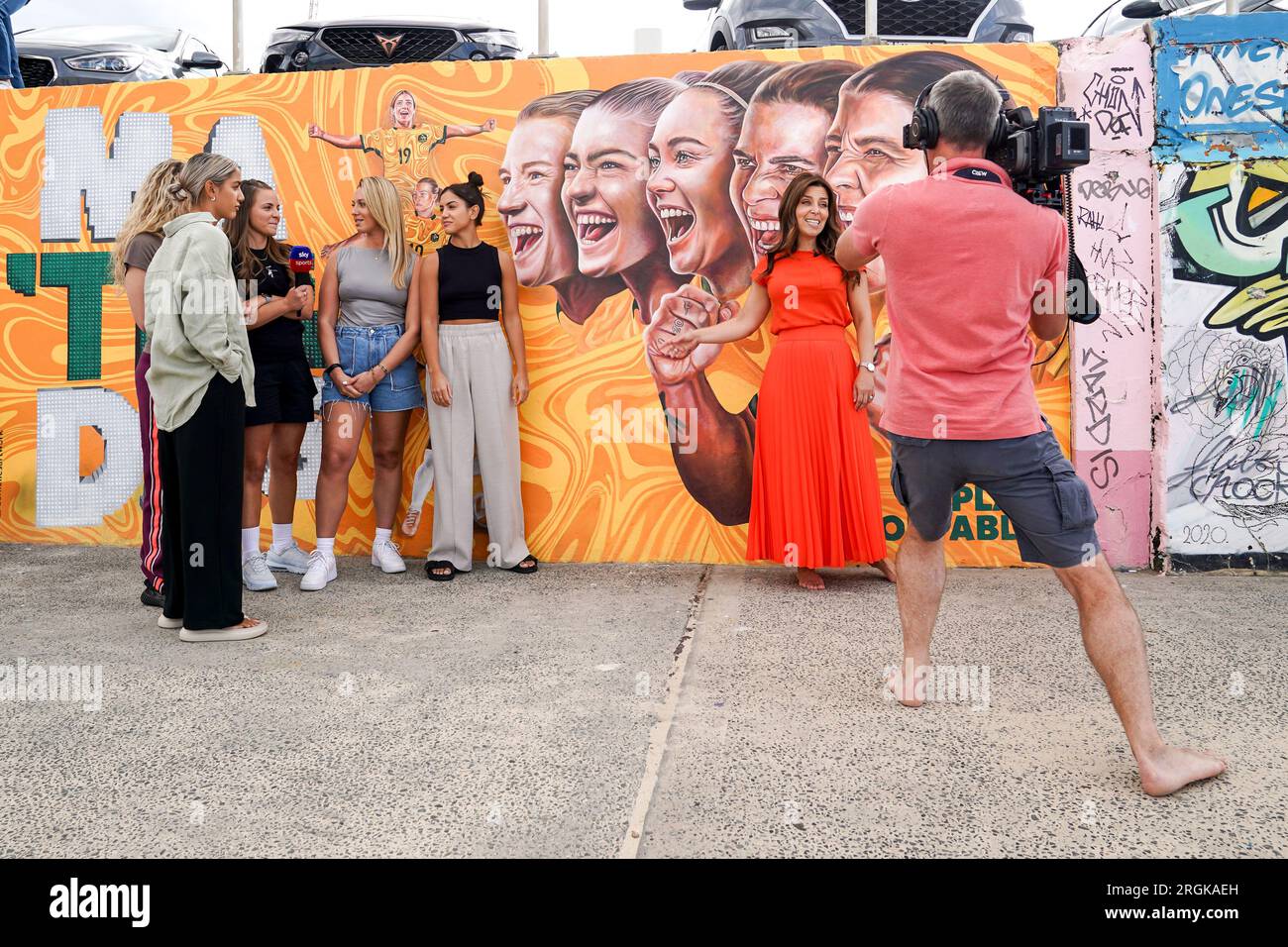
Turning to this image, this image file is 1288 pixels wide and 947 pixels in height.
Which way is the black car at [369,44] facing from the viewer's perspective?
toward the camera

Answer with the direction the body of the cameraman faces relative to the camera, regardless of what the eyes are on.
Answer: away from the camera

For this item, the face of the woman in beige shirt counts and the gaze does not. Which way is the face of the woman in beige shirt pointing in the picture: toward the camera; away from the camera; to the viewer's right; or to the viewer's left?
to the viewer's right

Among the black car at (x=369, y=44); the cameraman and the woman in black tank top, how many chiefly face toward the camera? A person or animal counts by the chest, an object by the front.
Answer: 2

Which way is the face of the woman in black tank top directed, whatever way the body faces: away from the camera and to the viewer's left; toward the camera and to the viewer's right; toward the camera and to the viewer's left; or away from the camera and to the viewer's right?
toward the camera and to the viewer's left

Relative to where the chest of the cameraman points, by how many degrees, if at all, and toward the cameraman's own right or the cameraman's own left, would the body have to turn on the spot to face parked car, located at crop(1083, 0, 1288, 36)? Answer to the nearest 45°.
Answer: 0° — they already face it

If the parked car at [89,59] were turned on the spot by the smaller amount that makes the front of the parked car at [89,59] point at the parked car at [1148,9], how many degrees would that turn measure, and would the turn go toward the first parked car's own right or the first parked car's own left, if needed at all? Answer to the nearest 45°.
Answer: approximately 90° to the first parked car's own left

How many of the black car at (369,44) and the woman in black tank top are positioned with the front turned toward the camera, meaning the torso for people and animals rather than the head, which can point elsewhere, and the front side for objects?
2

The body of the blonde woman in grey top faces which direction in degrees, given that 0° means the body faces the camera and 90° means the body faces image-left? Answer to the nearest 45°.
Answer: approximately 0°
